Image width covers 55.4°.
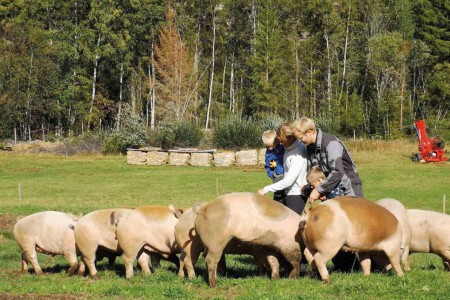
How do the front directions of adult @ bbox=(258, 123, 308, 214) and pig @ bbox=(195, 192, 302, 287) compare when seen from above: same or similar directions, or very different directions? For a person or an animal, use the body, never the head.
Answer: very different directions

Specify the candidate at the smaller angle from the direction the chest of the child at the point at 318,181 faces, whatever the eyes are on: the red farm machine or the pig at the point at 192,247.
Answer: the pig

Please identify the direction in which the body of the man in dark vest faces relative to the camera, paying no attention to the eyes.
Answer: to the viewer's left

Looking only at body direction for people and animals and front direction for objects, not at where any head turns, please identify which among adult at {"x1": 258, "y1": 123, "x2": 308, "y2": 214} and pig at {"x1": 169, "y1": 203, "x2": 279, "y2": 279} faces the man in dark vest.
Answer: the pig

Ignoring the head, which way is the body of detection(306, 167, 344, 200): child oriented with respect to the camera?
to the viewer's left

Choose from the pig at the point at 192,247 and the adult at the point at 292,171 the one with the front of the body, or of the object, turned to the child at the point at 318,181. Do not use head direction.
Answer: the pig

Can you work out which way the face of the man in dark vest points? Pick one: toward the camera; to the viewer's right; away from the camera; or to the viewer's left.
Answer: to the viewer's left

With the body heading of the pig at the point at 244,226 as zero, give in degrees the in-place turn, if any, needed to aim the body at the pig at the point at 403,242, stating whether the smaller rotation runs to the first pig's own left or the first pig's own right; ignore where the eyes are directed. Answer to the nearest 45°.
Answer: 0° — it already faces it
